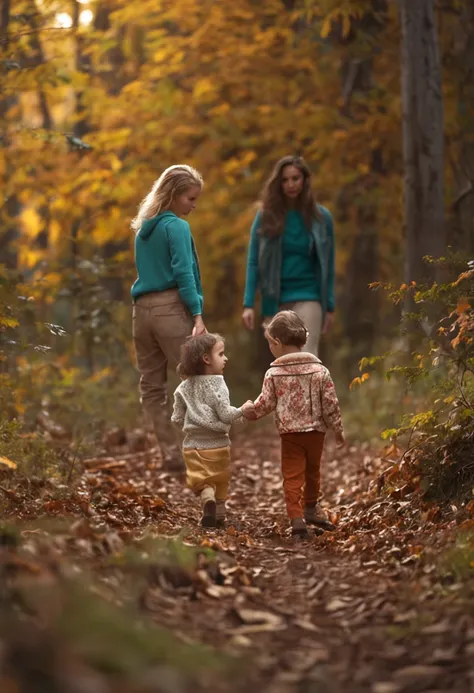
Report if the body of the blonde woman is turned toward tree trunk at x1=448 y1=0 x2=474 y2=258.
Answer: yes

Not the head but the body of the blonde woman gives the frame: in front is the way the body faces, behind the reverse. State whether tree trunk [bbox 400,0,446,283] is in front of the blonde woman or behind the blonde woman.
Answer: in front

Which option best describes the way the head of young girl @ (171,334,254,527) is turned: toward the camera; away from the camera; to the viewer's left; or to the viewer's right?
to the viewer's right

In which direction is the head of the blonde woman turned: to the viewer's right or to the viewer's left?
to the viewer's right

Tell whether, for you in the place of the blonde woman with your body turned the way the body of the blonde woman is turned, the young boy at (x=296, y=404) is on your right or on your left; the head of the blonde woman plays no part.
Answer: on your right

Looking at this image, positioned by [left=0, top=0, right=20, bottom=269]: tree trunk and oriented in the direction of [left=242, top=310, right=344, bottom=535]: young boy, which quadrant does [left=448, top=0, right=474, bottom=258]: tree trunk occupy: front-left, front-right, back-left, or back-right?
front-left

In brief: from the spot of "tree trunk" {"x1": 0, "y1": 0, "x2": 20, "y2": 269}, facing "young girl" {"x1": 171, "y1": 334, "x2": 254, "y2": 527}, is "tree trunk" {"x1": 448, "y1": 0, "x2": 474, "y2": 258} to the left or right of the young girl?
left

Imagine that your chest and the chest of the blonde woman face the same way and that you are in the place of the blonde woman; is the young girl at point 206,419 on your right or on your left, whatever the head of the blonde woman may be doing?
on your right

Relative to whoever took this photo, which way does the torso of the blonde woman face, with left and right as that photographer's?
facing away from the viewer and to the right of the viewer
